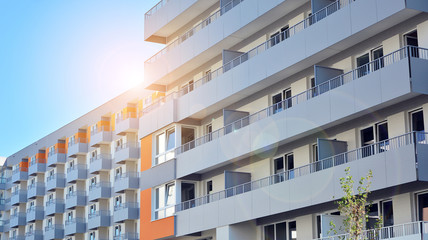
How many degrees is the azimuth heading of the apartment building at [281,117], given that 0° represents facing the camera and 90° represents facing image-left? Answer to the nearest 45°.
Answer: approximately 45°
